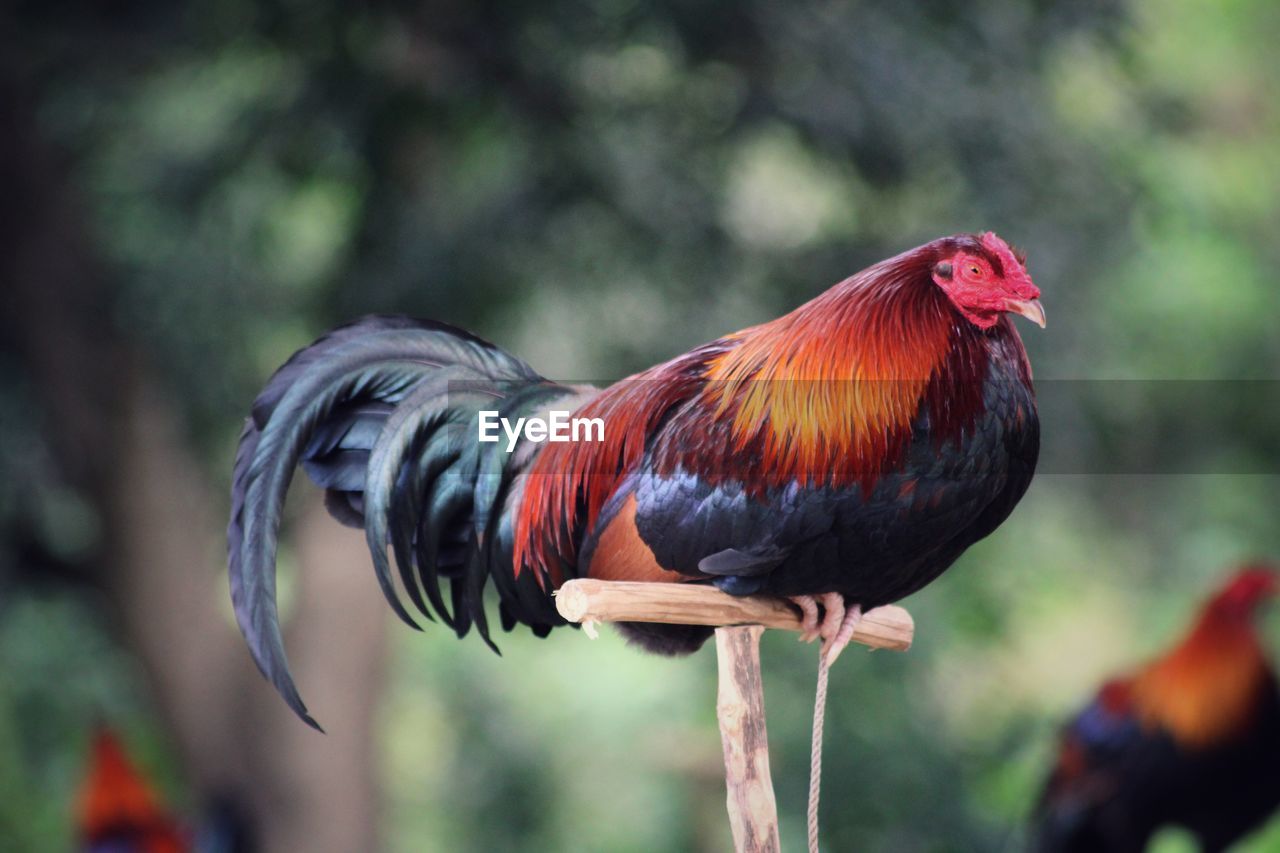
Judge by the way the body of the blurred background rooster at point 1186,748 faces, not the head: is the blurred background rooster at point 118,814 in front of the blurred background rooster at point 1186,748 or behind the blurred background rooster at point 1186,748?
behind

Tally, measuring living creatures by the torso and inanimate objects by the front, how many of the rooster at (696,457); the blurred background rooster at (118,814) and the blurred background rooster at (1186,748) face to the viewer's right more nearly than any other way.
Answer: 2

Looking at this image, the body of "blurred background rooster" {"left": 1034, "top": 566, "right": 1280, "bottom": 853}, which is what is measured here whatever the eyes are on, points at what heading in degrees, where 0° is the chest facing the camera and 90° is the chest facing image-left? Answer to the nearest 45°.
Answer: approximately 270°

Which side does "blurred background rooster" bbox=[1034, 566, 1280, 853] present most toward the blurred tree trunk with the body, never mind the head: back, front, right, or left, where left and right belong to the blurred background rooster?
back

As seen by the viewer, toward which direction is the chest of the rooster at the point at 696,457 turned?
to the viewer's right

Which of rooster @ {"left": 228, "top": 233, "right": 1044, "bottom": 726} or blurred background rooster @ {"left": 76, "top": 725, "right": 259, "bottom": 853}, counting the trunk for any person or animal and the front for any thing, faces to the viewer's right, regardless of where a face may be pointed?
the rooster

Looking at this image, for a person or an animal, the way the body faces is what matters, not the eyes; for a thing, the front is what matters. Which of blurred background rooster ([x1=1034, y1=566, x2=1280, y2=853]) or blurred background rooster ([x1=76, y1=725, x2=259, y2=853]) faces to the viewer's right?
blurred background rooster ([x1=1034, y1=566, x2=1280, y2=853])

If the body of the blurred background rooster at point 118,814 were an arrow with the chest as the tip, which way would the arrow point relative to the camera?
to the viewer's left
